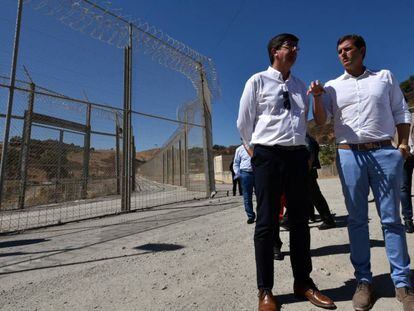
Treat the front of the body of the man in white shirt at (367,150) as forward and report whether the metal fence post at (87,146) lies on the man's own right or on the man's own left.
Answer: on the man's own right

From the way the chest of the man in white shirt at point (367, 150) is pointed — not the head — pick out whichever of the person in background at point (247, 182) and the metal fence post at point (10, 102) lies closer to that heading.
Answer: the metal fence post

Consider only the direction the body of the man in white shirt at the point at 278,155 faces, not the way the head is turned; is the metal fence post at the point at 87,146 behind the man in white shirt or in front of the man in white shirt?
behind

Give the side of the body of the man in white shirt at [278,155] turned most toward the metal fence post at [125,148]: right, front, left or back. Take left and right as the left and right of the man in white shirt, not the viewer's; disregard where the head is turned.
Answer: back

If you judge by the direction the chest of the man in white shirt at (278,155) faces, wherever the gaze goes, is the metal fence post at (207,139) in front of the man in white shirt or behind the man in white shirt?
behind

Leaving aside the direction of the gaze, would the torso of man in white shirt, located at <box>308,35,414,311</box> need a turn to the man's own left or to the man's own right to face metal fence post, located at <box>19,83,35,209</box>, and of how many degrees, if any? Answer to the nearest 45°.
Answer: approximately 90° to the man's own right

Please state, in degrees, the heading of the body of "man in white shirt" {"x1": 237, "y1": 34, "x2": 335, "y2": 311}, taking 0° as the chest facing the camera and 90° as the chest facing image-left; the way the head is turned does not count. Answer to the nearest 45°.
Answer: approximately 315°

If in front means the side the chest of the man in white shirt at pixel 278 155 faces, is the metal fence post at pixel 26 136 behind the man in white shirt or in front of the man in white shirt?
behind

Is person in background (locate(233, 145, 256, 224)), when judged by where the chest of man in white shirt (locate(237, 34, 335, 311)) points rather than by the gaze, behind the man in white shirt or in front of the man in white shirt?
behind
